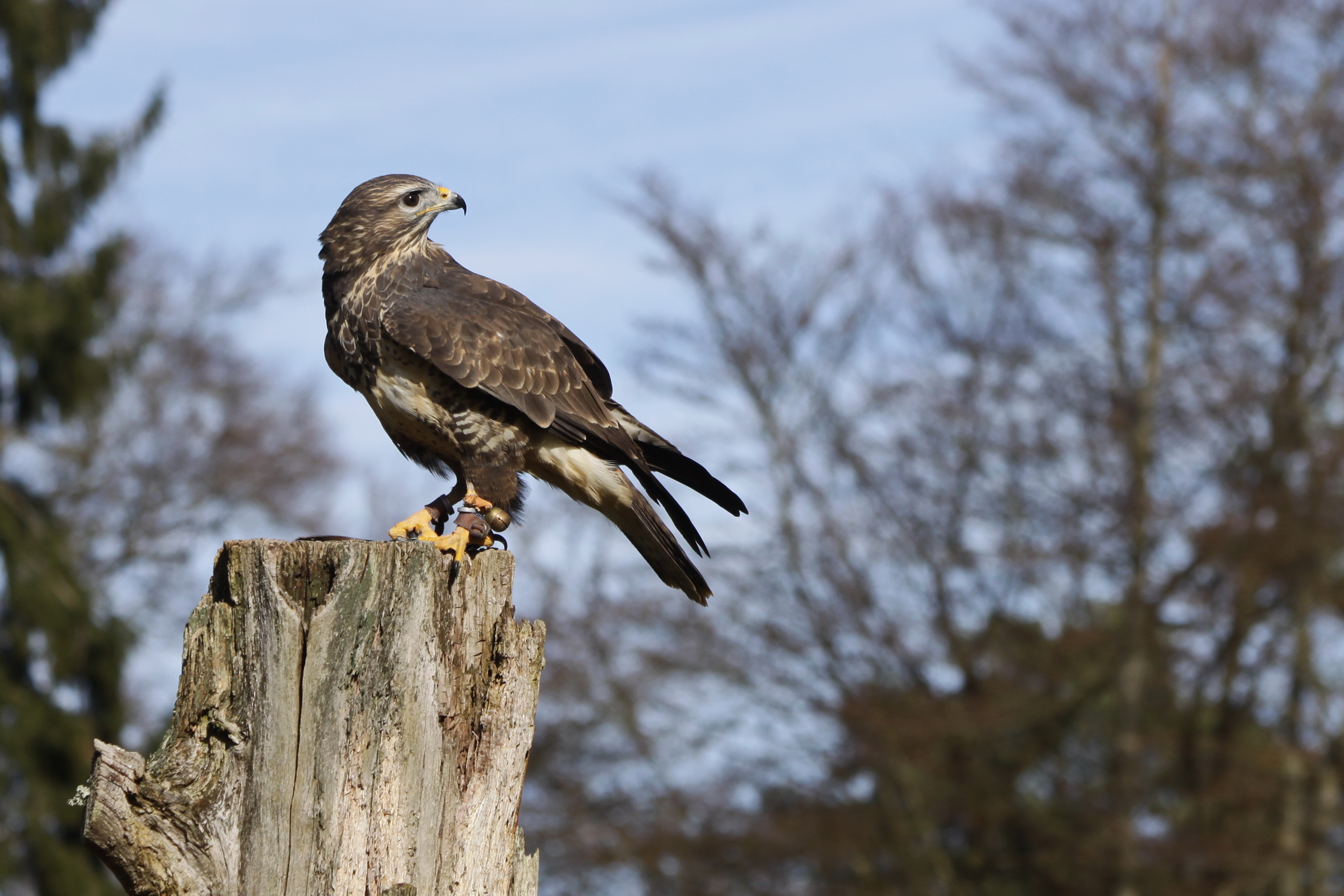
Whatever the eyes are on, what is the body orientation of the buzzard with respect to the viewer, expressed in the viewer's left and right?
facing to the left of the viewer
